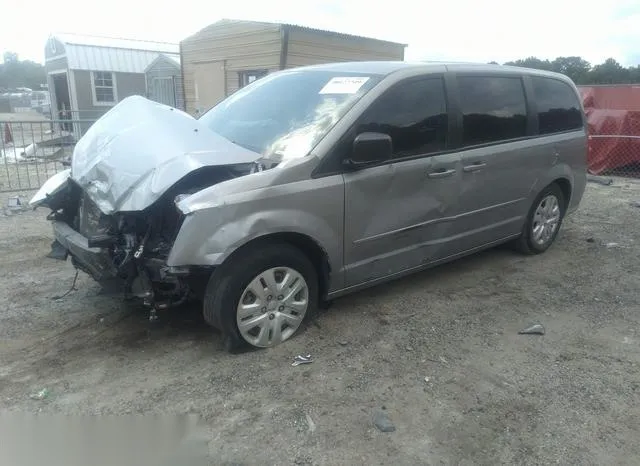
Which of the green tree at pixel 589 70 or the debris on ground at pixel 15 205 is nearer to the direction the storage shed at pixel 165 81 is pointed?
the debris on ground

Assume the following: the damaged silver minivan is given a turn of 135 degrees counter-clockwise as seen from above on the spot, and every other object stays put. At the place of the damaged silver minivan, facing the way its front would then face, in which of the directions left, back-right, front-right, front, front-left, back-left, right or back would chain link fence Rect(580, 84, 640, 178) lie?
front-left

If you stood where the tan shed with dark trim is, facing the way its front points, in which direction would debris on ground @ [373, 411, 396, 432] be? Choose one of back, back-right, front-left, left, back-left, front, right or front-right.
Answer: front-left

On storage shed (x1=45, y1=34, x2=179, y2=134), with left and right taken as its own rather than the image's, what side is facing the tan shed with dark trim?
left

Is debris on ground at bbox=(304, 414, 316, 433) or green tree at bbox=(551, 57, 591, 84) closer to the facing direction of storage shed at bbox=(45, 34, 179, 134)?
the debris on ground

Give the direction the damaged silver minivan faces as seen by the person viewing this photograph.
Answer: facing the viewer and to the left of the viewer

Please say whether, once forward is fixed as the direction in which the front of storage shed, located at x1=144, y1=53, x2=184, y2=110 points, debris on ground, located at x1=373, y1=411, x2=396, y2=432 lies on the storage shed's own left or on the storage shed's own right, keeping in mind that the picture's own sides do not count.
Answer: on the storage shed's own left

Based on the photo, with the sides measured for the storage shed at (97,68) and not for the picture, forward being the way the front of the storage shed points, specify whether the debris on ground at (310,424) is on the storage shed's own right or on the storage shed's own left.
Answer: on the storage shed's own left

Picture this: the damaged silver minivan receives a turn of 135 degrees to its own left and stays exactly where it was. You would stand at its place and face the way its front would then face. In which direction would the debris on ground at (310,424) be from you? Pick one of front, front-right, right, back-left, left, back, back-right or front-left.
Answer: right

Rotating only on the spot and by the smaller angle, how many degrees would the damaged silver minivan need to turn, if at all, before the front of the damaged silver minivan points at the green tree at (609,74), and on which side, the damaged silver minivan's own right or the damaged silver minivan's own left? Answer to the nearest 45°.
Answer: approximately 180°

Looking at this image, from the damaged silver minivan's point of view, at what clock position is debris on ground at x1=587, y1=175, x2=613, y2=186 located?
The debris on ground is roughly at 6 o'clock from the damaged silver minivan.

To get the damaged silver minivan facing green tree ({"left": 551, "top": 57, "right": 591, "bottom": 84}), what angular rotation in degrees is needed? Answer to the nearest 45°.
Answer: approximately 180°

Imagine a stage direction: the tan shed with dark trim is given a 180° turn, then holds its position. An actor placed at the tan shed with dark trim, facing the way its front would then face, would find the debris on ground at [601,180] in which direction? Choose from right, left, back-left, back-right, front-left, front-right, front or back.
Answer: right
